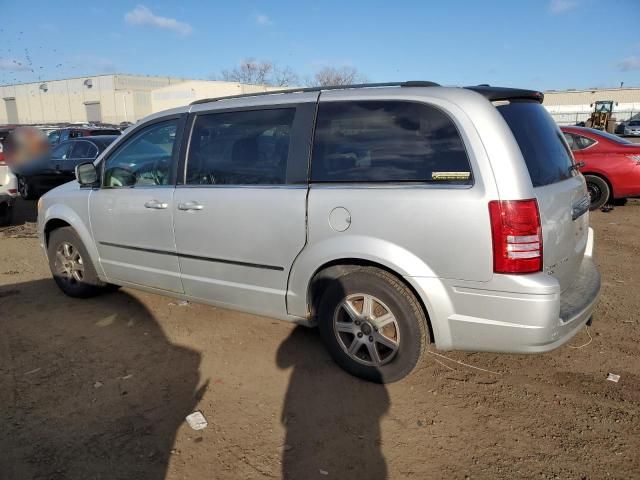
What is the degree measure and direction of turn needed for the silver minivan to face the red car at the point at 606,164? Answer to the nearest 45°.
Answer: approximately 90° to its right

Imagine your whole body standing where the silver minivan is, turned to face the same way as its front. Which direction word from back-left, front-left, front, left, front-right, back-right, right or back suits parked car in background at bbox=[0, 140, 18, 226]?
front

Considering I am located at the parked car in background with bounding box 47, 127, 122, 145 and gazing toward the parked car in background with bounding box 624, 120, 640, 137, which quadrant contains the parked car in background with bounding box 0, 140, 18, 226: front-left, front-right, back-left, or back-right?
back-right

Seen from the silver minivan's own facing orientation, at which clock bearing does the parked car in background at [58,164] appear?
The parked car in background is roughly at 12 o'clock from the silver minivan.

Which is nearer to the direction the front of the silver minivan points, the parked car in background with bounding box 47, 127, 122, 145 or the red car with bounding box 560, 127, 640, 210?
the parked car in background

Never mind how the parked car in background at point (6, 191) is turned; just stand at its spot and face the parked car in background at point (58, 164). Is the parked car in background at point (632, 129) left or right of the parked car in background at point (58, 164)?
right

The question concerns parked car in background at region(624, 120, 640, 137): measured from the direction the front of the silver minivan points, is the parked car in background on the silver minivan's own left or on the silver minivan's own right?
on the silver minivan's own right

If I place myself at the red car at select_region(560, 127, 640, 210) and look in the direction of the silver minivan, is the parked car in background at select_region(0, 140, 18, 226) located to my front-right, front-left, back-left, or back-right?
front-right

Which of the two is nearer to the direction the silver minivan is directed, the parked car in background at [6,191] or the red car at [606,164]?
the parked car in background

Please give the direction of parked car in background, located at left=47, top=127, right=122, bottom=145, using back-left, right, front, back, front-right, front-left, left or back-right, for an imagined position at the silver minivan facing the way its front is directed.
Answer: front

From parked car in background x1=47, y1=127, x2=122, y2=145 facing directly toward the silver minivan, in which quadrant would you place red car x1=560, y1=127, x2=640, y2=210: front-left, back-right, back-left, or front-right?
front-left

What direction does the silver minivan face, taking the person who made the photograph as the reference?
facing away from the viewer and to the left of the viewer
